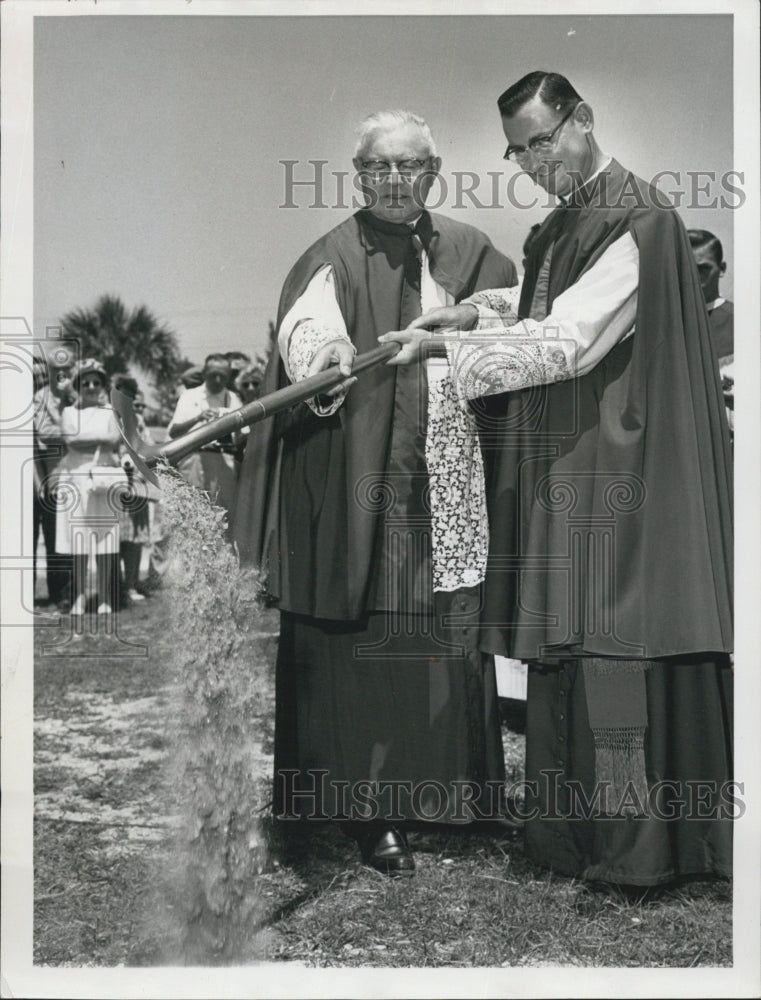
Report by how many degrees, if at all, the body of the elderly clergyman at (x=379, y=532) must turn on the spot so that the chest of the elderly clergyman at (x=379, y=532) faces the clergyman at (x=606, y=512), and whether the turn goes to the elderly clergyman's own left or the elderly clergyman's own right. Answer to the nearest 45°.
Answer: approximately 90° to the elderly clergyman's own left

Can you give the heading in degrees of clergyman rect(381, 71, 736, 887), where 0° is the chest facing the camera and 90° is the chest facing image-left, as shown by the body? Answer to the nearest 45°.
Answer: approximately 45°

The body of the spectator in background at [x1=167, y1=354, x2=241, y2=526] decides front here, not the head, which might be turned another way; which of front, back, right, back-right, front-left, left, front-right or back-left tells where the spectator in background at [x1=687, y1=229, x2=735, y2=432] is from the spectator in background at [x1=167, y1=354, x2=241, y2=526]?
left

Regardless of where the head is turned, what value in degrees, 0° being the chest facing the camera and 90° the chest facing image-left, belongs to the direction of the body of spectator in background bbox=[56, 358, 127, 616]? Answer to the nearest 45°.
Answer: approximately 0°

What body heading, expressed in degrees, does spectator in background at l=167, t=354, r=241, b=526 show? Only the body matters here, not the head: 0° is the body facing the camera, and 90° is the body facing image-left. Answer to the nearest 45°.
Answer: approximately 0°

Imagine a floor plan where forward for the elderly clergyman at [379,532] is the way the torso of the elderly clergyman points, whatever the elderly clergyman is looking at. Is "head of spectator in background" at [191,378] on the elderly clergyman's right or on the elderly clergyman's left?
on the elderly clergyman's right
